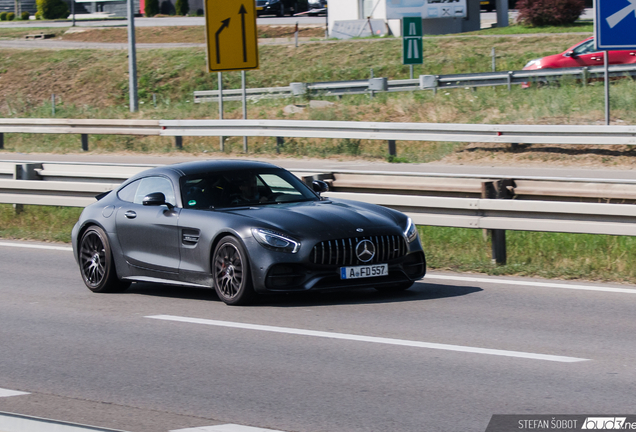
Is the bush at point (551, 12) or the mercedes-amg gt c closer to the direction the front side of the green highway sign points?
the mercedes-amg gt c

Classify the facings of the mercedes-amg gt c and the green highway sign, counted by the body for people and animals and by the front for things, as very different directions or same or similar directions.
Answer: same or similar directions

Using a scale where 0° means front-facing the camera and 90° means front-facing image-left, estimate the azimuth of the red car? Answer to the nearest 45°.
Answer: approximately 90°

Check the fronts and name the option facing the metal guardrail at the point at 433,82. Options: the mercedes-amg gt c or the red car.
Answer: the red car

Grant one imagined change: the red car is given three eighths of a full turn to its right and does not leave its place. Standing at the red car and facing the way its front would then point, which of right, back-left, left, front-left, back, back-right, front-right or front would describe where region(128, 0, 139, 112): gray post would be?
back-left

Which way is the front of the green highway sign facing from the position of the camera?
facing the viewer and to the right of the viewer

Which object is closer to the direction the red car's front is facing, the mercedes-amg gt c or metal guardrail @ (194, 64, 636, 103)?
the metal guardrail

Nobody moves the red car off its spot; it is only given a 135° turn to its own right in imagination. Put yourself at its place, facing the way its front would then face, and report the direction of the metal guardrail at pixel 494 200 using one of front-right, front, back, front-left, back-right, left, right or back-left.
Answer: back-right

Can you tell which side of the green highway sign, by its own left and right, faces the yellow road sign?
right

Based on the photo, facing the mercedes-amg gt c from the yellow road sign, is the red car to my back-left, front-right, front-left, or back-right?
back-left

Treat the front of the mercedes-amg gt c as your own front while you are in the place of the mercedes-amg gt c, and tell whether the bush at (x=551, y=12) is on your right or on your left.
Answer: on your left

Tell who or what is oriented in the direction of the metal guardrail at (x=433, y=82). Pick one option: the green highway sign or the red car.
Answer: the red car

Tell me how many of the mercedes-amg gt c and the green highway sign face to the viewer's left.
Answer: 0

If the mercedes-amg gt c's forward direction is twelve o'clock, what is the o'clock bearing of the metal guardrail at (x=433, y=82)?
The metal guardrail is roughly at 8 o'clock from the mercedes-amg gt c.

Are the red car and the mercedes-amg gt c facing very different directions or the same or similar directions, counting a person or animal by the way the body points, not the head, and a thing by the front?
very different directions

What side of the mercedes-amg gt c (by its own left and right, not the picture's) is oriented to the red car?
left

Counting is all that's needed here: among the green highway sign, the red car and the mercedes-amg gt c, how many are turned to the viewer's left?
1
